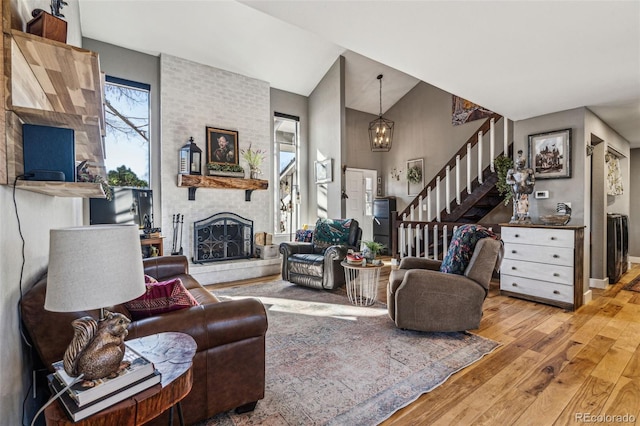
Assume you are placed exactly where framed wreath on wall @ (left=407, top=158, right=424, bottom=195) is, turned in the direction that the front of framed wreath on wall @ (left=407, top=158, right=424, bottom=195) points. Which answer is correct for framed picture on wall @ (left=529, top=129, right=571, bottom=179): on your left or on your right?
on your left

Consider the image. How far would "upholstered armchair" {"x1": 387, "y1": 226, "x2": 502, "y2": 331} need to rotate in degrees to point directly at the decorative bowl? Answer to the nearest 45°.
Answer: approximately 135° to its right

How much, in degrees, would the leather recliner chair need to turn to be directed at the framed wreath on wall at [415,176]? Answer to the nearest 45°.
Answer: approximately 180°

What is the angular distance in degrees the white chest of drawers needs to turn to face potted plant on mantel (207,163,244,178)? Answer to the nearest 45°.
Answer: approximately 45° to its right

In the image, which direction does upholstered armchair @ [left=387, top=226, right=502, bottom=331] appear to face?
to the viewer's left
